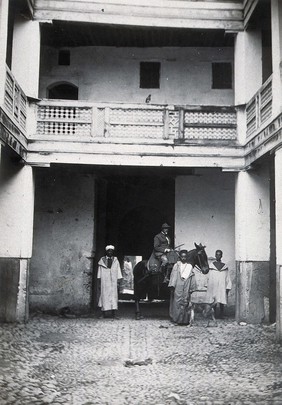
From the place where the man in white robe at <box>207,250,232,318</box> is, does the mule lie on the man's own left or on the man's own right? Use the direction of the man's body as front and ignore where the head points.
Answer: on the man's own right

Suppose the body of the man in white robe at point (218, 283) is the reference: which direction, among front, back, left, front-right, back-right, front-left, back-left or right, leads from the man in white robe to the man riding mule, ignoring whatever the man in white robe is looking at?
right

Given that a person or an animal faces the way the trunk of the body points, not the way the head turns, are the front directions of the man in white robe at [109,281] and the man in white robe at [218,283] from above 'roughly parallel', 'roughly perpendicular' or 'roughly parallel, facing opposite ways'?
roughly parallel

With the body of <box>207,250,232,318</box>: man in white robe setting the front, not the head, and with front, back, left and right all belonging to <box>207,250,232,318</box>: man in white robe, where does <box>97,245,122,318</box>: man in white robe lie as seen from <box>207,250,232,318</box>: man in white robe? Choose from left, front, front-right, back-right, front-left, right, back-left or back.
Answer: right

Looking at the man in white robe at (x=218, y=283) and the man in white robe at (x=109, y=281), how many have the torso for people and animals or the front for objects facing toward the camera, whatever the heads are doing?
2

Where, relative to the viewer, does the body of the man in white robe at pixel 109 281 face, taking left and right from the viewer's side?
facing the viewer

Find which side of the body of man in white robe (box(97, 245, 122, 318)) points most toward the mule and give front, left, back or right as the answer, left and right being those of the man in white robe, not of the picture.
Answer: left

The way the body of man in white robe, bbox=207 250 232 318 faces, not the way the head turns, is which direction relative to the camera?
toward the camera

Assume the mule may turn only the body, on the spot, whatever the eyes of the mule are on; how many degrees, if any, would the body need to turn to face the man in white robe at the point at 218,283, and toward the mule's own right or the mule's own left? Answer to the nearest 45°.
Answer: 0° — it already faces them

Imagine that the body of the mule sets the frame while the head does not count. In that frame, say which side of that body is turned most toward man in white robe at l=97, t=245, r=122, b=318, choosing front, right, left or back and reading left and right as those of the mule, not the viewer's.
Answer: back
